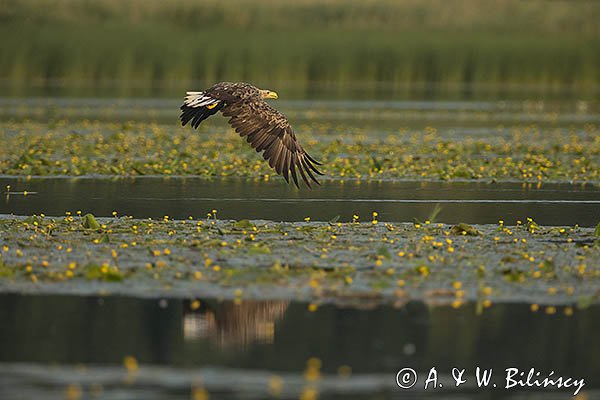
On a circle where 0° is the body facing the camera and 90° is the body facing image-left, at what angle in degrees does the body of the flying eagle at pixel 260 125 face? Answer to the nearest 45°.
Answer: approximately 270°
